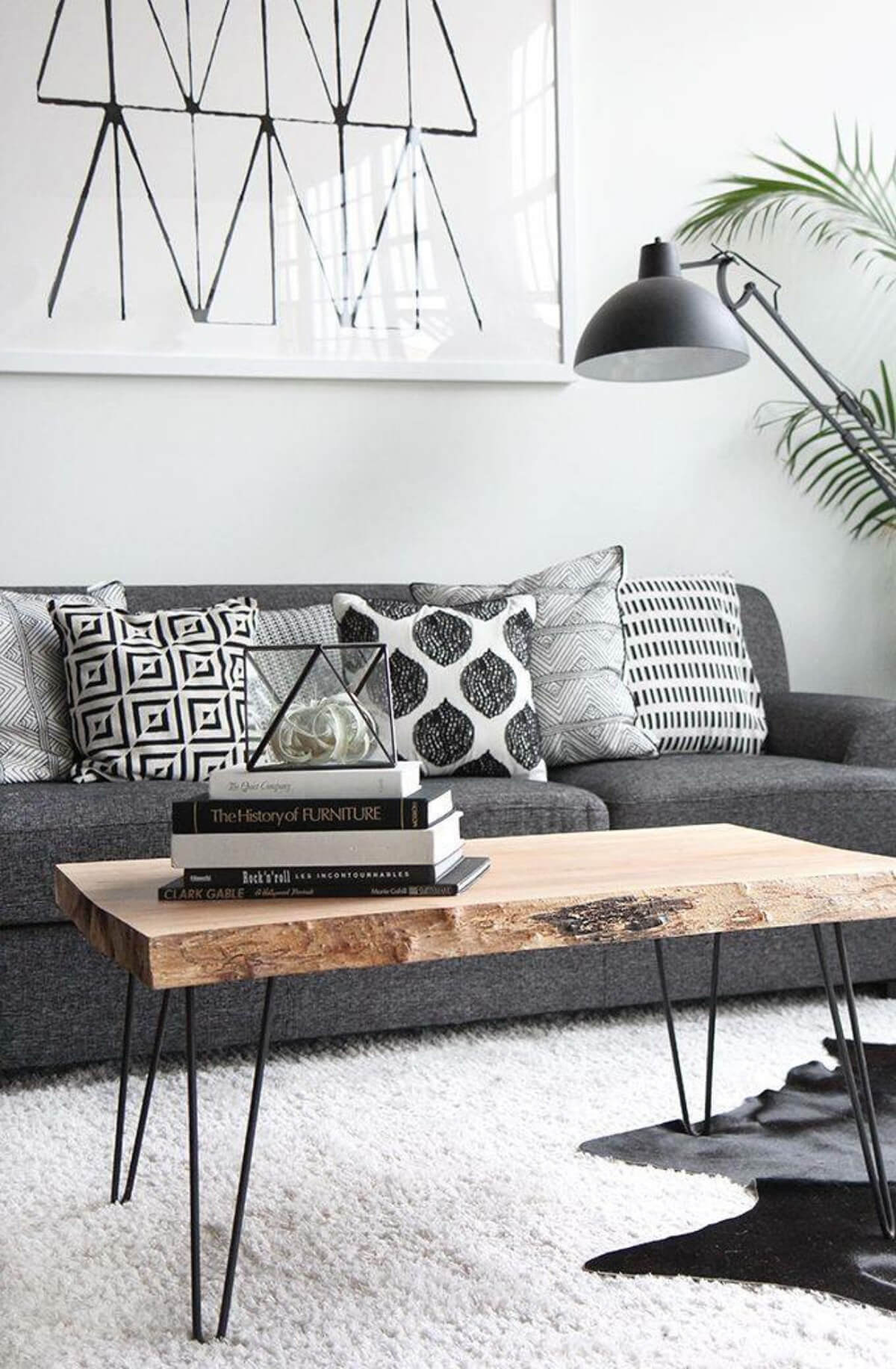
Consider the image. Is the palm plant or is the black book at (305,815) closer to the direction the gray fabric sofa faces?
the black book

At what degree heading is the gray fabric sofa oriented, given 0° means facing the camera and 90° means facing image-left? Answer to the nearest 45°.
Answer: approximately 0°

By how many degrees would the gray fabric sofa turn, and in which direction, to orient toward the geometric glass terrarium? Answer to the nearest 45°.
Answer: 0° — it already faces it
